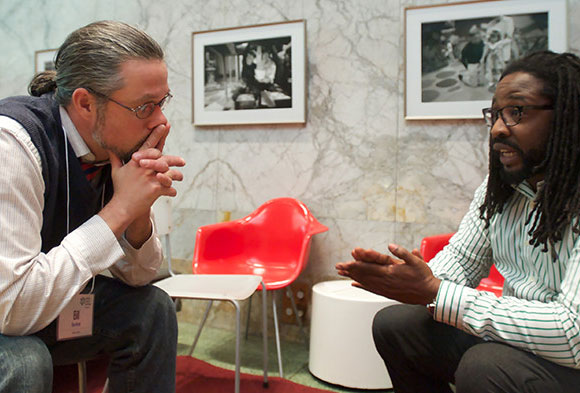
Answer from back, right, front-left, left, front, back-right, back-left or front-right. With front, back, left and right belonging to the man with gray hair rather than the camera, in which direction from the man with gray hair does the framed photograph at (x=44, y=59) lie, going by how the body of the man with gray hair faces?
back-left

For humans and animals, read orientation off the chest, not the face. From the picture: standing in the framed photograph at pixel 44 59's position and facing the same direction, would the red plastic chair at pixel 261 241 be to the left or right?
on its left

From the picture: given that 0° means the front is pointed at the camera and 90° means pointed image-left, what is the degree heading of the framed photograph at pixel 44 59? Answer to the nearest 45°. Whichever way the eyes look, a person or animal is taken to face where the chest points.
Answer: approximately 45°

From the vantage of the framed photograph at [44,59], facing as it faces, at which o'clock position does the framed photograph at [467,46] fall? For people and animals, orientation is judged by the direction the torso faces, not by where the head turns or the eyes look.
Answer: the framed photograph at [467,46] is roughly at 9 o'clock from the framed photograph at [44,59].

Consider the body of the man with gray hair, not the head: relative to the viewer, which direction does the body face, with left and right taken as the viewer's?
facing the viewer and to the right of the viewer

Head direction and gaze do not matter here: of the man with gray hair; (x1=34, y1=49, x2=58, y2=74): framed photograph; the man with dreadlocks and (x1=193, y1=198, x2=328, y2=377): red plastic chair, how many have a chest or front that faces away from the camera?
0

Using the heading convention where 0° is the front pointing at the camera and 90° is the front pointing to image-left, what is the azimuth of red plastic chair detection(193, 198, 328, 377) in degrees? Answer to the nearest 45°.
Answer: approximately 45°

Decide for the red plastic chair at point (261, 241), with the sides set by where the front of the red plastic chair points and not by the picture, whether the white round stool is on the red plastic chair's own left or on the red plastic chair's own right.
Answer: on the red plastic chair's own left

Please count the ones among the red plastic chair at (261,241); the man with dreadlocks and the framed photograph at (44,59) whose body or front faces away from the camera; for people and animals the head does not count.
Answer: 0

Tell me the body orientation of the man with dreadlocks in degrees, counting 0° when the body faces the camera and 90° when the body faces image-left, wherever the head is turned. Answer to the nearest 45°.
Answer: approximately 45°

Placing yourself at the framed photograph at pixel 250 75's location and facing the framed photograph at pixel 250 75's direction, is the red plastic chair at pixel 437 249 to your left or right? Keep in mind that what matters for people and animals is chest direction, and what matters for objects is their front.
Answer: on your left

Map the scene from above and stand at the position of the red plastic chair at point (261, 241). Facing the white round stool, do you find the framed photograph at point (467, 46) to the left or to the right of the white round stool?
left

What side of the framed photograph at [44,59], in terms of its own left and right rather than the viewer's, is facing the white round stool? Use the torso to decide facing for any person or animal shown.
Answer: left

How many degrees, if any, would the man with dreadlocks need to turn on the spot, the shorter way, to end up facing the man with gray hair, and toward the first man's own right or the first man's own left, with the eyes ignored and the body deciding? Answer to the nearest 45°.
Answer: approximately 45° to the first man's own right

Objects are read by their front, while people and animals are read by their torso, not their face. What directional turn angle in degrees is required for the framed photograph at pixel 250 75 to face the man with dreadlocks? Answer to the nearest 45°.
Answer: approximately 45° to its left

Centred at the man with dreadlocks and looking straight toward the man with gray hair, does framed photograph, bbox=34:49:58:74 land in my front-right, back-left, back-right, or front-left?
front-right
